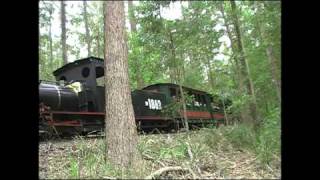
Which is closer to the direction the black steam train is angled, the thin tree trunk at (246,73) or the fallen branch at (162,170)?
the fallen branch

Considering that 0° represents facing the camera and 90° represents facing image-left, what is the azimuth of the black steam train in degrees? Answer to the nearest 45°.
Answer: approximately 45°

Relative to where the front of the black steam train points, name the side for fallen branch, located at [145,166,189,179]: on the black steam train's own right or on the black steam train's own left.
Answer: on the black steam train's own left

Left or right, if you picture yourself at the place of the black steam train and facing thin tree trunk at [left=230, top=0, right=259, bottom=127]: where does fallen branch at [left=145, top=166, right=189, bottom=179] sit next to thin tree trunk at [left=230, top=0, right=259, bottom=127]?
right

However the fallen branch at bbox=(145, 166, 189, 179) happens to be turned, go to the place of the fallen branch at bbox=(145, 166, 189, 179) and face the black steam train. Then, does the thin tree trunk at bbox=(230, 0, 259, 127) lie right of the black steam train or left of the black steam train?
right
